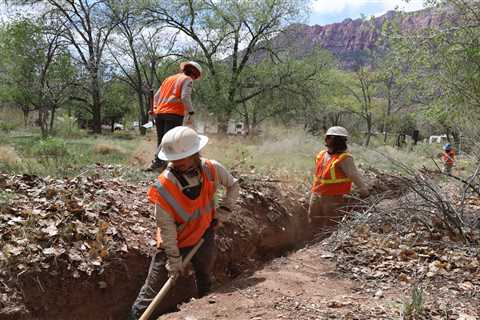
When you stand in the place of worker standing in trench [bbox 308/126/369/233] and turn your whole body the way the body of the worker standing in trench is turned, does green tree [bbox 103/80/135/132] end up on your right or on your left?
on your right

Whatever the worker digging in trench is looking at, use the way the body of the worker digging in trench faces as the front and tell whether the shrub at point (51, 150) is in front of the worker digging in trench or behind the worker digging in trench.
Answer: behind

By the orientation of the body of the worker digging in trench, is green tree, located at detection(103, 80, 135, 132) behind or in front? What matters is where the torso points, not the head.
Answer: behind

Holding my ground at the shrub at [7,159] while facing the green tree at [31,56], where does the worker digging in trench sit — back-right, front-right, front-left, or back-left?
back-right

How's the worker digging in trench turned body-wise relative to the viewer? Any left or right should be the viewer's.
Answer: facing the viewer

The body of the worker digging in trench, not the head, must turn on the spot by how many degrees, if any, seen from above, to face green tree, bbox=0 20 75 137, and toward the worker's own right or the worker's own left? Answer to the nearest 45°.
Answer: approximately 180°

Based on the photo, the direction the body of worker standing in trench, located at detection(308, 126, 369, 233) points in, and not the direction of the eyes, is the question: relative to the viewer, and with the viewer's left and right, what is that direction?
facing the viewer and to the left of the viewer

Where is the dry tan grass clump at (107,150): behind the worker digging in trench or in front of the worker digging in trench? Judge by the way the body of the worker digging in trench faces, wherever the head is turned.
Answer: behind

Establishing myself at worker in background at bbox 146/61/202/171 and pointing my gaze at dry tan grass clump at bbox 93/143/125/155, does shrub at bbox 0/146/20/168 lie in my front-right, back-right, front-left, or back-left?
front-left

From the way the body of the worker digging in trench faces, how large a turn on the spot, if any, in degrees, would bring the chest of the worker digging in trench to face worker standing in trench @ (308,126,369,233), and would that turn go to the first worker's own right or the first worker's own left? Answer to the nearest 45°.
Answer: approximately 135° to the first worker's own left

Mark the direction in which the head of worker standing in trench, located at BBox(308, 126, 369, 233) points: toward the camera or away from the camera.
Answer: toward the camera

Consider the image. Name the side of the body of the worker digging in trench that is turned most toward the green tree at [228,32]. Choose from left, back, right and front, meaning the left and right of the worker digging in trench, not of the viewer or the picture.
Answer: back

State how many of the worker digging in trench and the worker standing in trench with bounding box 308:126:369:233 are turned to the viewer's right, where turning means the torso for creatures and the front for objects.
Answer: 0

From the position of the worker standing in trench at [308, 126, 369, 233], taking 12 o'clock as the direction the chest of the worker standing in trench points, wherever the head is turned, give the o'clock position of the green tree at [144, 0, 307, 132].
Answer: The green tree is roughly at 4 o'clock from the worker standing in trench.

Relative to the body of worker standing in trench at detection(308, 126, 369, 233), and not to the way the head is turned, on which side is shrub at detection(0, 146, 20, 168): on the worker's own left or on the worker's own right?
on the worker's own right
